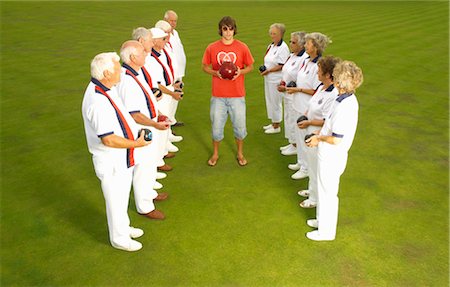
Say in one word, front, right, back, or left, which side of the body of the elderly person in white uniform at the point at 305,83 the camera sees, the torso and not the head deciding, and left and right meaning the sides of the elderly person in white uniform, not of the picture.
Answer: left

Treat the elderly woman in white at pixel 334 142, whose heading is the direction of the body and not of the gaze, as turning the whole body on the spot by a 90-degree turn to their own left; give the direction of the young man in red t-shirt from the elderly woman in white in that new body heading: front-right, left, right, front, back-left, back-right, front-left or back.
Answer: back-right

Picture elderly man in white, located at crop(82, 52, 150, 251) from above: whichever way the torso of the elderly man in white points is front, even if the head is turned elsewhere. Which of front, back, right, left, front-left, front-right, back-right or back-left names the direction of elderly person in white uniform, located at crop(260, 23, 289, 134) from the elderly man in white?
front-left

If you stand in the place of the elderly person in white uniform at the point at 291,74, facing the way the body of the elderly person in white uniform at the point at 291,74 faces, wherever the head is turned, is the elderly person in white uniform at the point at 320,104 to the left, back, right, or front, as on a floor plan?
left

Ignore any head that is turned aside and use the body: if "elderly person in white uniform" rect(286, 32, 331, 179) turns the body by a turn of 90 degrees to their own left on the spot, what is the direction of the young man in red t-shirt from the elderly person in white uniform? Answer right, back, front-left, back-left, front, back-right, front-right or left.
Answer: right

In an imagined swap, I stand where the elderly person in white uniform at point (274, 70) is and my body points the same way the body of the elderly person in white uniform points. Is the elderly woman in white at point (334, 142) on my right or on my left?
on my left

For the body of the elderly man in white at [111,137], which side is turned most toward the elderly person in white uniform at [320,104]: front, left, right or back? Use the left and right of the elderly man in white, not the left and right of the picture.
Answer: front

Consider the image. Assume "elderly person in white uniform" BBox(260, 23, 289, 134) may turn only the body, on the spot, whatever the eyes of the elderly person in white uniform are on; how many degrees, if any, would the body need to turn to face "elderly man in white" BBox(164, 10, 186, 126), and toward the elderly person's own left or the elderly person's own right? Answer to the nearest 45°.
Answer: approximately 45° to the elderly person's own right

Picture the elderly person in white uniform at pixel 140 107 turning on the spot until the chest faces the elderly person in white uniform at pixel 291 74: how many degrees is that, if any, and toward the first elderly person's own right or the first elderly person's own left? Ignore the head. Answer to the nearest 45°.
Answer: approximately 45° to the first elderly person's own left

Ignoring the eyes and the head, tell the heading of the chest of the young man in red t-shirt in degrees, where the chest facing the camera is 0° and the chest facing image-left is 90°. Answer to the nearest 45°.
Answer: approximately 0°

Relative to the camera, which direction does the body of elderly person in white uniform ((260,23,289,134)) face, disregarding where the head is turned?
to the viewer's left

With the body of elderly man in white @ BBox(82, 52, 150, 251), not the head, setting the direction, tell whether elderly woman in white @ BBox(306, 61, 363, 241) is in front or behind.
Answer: in front

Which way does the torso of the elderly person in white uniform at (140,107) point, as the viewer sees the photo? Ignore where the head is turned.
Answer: to the viewer's right

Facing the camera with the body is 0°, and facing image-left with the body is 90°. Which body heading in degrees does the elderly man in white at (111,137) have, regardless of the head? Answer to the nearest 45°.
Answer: approximately 270°
